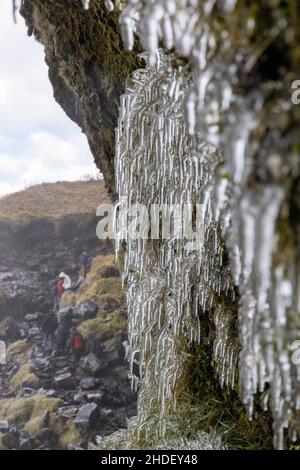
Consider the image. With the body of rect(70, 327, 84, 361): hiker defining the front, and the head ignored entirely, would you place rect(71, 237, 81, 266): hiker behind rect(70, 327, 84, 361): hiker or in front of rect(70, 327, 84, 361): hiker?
in front

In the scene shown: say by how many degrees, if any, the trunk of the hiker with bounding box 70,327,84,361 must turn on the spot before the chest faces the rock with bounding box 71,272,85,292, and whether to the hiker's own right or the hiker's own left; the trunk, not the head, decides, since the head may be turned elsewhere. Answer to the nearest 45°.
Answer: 0° — they already face them

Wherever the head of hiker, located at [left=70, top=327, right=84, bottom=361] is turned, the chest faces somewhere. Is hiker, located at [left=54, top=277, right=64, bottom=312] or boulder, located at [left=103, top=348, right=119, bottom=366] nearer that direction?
the hiker

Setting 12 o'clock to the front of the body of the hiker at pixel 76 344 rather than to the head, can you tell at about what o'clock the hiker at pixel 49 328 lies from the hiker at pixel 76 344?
the hiker at pixel 49 328 is roughly at 11 o'clock from the hiker at pixel 76 344.

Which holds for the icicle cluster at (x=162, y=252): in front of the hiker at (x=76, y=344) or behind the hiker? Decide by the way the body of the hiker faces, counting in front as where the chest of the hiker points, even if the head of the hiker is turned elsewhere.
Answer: behind

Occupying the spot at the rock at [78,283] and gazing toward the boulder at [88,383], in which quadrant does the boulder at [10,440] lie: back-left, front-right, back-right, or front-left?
front-right

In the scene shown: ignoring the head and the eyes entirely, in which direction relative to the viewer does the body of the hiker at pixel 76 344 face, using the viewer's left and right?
facing away from the viewer

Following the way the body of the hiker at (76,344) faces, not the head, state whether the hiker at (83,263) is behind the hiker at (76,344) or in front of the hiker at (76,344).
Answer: in front

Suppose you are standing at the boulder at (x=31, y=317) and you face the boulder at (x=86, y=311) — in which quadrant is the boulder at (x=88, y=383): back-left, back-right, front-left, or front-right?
front-right

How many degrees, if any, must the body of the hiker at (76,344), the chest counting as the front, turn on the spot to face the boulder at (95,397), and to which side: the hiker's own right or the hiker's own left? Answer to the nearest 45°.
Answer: approximately 180°

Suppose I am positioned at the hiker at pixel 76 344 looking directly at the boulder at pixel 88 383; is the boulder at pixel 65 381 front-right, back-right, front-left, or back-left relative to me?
front-right

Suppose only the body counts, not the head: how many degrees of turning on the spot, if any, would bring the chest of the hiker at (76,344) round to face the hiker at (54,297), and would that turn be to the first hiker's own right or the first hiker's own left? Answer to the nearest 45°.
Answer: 0° — they already face them

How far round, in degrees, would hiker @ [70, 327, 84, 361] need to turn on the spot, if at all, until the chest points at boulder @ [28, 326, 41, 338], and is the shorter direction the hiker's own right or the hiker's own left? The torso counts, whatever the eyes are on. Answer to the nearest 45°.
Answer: approximately 45° to the hiker's own left
